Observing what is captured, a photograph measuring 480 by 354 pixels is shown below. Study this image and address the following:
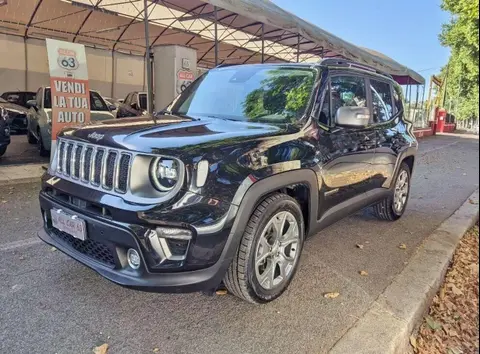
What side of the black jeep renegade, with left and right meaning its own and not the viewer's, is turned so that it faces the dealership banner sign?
right

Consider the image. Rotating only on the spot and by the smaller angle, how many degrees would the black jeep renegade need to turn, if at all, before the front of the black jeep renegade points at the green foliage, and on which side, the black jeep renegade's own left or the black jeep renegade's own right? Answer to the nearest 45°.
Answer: approximately 135° to the black jeep renegade's own left

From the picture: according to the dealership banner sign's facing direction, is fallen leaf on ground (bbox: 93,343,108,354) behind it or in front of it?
in front

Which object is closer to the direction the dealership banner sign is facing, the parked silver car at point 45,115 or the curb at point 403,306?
the curb

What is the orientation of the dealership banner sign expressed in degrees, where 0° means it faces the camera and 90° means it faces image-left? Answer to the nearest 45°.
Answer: approximately 0°

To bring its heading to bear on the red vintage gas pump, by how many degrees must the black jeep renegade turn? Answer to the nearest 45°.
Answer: approximately 180°

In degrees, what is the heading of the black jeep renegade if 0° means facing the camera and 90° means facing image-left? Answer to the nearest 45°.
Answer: approximately 45°

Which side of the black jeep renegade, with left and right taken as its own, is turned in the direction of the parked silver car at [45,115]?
right

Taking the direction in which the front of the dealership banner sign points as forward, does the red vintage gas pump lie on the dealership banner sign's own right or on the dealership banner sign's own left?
on the dealership banner sign's own left

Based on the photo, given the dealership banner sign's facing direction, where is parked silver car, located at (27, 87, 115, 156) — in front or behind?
behind
